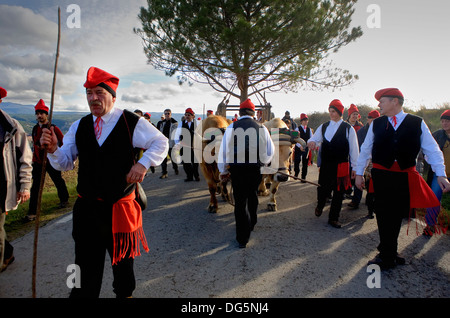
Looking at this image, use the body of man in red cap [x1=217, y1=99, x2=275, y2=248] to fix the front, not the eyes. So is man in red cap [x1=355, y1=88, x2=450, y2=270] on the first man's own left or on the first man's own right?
on the first man's own right

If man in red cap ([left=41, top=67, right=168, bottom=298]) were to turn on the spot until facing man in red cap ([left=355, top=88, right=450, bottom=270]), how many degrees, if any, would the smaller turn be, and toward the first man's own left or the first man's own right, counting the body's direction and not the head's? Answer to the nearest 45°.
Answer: approximately 135° to the first man's own left

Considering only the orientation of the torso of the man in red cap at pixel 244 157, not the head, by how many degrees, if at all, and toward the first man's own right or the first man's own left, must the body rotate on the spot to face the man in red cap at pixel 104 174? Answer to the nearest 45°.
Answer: approximately 135° to the first man's own left

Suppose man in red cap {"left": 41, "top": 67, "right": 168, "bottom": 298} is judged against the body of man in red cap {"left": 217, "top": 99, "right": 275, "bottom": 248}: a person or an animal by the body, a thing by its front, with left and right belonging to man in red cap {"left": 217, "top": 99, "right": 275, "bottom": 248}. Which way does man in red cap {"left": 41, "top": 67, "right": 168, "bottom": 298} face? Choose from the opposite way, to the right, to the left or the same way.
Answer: the opposite way

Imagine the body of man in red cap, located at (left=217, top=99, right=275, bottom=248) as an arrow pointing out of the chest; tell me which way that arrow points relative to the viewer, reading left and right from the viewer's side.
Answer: facing away from the viewer

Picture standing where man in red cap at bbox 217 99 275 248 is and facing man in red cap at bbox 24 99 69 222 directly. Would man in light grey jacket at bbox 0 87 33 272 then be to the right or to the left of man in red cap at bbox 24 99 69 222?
left

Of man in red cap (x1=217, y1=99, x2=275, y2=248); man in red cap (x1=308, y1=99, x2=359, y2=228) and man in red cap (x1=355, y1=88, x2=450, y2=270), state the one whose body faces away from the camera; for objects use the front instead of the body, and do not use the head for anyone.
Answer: man in red cap (x1=217, y1=99, x2=275, y2=248)

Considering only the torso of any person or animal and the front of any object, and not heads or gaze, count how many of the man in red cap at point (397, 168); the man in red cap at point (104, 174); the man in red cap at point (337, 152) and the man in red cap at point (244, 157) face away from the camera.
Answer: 1

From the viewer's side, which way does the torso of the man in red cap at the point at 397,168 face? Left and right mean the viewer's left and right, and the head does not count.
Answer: facing the viewer

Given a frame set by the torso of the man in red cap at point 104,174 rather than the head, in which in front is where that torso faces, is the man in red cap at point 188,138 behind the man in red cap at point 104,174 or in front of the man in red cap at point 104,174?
behind

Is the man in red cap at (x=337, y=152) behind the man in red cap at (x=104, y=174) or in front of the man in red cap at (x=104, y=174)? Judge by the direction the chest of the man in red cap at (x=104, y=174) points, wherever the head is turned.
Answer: behind

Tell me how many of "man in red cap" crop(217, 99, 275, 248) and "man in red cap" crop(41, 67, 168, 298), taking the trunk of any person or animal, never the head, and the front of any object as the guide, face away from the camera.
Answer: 1

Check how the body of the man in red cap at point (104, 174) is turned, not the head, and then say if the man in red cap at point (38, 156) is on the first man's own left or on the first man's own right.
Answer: on the first man's own right
